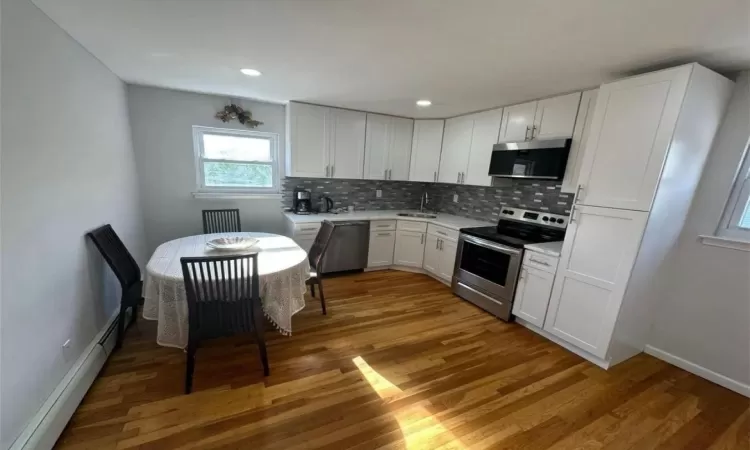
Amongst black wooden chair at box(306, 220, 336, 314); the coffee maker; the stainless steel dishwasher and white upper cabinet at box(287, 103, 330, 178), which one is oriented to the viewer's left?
the black wooden chair

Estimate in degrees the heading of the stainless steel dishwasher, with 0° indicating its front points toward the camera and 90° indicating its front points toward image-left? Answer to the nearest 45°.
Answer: approximately 0°

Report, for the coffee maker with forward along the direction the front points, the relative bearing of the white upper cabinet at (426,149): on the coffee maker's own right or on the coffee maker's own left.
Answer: on the coffee maker's own left

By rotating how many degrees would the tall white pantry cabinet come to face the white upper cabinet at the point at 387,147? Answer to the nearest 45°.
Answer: approximately 45° to its right

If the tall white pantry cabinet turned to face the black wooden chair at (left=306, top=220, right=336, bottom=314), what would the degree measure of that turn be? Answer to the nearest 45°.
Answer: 0° — it already faces it

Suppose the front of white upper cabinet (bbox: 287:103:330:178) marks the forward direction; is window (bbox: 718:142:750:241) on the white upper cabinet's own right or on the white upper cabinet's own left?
on the white upper cabinet's own left

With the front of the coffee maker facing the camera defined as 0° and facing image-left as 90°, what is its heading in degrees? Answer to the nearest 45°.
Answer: approximately 0°

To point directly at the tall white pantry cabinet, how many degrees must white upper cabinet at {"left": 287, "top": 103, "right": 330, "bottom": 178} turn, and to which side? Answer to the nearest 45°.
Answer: approximately 45° to its left

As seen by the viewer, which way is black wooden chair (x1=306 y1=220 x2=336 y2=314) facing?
to the viewer's left

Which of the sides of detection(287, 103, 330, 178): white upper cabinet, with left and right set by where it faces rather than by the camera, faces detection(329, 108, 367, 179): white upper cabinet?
left

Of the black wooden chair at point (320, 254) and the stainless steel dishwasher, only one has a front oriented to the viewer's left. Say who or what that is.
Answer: the black wooden chair
